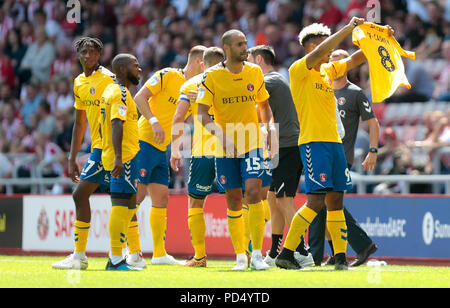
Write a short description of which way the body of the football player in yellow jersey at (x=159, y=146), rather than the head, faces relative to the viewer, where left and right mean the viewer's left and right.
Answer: facing the viewer and to the right of the viewer

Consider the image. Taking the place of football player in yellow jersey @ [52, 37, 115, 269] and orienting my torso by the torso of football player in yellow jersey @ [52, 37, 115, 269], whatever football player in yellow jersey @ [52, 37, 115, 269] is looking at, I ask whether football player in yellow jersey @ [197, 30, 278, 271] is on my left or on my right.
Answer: on my left

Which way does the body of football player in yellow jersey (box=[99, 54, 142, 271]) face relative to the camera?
to the viewer's right

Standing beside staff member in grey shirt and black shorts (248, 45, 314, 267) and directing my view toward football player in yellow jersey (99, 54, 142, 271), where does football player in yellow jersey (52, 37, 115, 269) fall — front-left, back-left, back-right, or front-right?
front-right

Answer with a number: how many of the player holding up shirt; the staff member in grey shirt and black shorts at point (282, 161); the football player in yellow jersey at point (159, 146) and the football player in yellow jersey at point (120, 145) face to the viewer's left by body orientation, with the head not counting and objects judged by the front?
1

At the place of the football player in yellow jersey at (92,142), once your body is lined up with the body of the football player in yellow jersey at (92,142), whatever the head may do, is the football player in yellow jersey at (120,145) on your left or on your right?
on your left

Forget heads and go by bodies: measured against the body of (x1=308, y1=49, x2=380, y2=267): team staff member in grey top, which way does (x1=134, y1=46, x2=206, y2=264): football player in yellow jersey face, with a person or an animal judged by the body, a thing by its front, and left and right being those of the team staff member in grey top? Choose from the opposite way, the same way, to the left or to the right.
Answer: to the left

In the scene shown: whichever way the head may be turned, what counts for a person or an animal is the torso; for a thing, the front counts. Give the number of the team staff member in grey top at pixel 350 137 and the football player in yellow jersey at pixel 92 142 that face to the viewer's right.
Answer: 0

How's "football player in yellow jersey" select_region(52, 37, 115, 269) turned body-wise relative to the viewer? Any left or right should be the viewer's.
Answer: facing the viewer and to the left of the viewer
